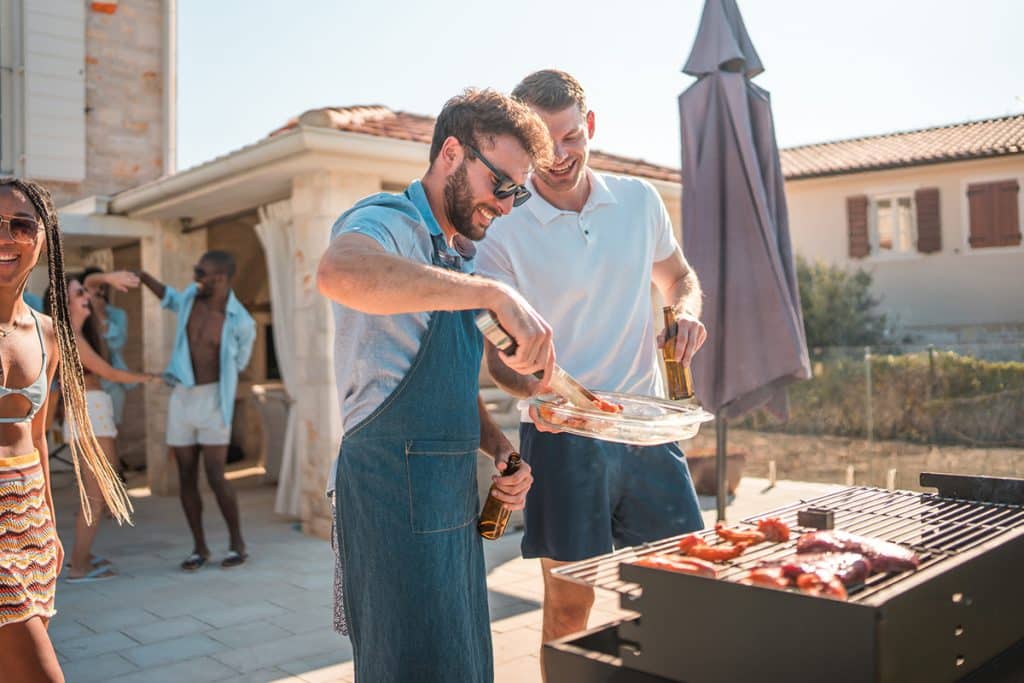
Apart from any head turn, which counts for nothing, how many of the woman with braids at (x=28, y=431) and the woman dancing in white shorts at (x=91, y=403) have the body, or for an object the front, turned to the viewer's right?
1

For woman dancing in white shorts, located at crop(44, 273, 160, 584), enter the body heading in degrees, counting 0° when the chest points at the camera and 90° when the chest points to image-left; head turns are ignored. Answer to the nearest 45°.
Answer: approximately 270°

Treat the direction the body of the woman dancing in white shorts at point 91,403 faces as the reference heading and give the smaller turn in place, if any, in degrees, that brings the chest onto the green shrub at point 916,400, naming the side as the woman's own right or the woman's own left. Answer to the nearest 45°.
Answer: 0° — they already face it

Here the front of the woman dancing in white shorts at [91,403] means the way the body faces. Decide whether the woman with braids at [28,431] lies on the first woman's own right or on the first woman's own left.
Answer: on the first woman's own right

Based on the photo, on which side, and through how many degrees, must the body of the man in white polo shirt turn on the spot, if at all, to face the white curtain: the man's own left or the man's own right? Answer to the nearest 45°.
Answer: approximately 135° to the man's own right

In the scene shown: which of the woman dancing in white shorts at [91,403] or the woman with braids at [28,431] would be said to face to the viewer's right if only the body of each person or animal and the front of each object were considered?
the woman dancing in white shorts at [91,403]
